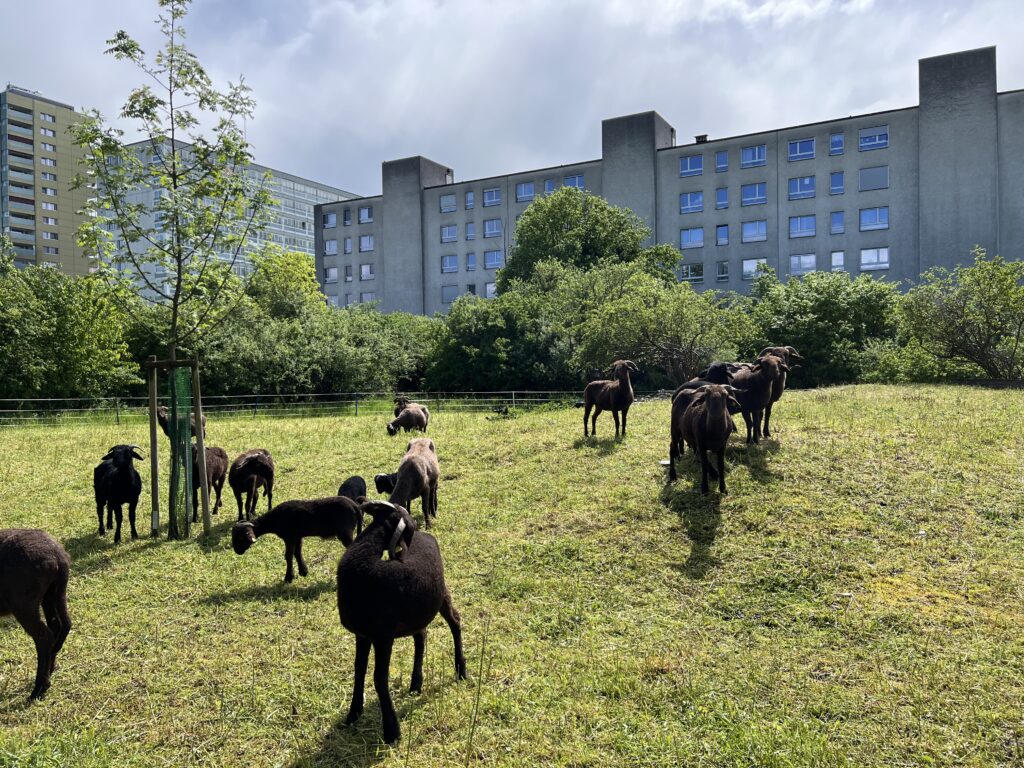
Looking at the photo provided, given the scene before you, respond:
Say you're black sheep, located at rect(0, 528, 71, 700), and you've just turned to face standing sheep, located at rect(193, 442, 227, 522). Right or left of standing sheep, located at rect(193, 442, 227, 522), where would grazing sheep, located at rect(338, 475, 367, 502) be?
right

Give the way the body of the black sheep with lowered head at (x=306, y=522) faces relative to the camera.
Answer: to the viewer's left

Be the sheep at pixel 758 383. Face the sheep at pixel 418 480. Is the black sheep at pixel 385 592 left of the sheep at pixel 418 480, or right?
left

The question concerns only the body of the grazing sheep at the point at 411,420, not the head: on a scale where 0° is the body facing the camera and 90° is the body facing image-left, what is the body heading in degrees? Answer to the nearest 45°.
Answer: approximately 45°
